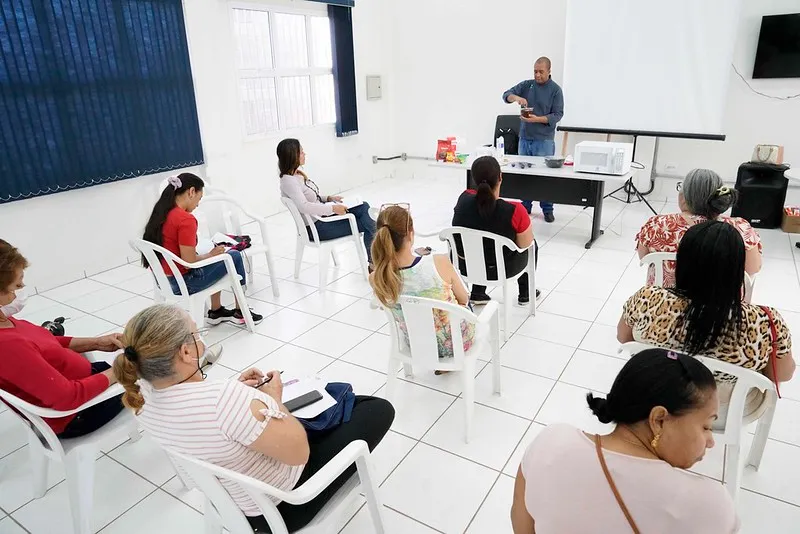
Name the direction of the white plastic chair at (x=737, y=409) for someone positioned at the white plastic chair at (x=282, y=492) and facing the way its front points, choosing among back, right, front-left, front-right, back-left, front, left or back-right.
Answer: front-right

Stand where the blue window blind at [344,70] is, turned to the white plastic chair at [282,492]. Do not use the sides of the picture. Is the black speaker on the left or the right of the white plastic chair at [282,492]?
left

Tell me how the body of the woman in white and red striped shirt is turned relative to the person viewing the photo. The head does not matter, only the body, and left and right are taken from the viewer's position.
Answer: facing away from the viewer and to the right of the viewer

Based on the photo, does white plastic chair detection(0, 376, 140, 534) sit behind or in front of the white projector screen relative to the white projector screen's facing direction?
in front

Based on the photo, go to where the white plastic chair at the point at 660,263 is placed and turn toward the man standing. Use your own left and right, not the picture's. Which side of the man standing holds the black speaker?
right

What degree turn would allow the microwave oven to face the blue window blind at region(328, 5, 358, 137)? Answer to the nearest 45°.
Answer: approximately 135° to its right

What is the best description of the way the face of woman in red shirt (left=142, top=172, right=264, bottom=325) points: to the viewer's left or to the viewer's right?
to the viewer's right

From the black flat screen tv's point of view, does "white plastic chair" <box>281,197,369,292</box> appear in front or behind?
in front

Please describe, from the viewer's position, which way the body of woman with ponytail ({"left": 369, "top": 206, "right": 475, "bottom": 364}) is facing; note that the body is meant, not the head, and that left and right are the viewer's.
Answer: facing away from the viewer and to the right of the viewer

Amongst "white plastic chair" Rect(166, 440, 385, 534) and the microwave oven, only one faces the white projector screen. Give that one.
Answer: the white plastic chair

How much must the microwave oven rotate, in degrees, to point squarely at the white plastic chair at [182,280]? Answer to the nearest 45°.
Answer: approximately 45° to its right

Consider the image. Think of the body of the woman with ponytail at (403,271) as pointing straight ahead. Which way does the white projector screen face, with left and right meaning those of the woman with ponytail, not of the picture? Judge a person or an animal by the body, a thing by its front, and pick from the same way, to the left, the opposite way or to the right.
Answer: the opposite way

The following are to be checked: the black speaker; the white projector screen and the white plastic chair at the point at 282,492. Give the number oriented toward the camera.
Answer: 2
